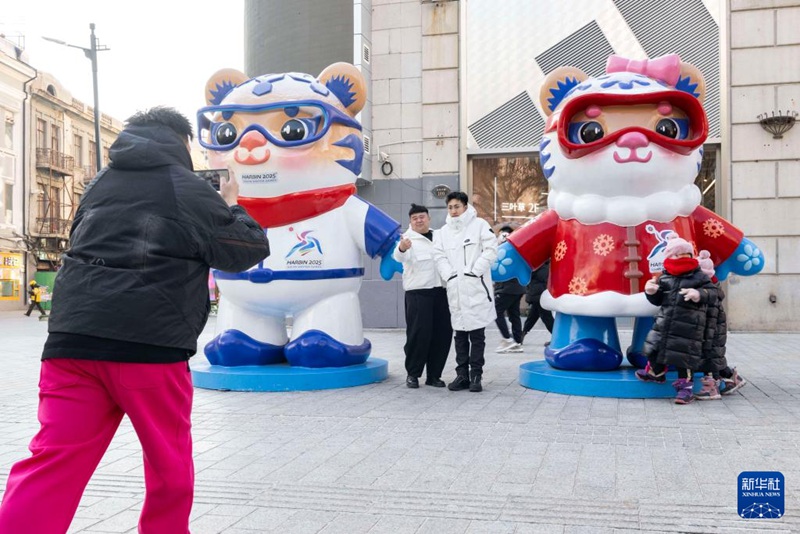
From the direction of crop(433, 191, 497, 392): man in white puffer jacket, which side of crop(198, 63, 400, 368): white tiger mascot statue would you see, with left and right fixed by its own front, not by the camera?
left

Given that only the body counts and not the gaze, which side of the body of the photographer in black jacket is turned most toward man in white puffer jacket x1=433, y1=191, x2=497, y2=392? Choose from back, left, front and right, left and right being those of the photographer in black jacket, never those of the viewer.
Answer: front

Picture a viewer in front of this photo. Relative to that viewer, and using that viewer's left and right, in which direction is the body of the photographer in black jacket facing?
facing away from the viewer and to the right of the viewer

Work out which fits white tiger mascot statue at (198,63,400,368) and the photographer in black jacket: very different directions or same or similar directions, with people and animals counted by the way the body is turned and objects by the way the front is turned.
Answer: very different directions

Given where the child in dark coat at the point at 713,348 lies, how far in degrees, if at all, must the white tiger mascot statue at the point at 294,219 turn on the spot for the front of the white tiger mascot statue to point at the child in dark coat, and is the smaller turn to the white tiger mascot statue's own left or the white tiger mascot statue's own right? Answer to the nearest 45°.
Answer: approximately 90° to the white tiger mascot statue's own left

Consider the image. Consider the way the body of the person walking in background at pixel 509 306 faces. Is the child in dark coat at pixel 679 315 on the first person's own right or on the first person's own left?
on the first person's own left

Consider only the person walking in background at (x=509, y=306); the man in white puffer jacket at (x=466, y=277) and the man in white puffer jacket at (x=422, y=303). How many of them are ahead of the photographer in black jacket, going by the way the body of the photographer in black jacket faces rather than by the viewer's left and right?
3

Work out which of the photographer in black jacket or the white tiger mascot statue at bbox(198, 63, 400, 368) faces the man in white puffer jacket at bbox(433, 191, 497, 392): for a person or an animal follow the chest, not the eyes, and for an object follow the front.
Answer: the photographer in black jacket
